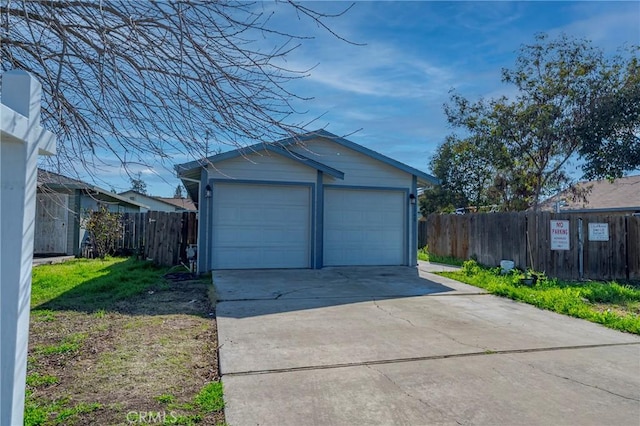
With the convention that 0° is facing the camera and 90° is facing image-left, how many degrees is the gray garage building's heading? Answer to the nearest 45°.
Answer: approximately 0°

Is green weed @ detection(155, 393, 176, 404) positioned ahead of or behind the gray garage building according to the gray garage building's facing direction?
ahead

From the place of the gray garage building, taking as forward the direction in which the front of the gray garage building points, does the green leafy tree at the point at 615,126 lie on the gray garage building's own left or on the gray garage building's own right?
on the gray garage building's own left

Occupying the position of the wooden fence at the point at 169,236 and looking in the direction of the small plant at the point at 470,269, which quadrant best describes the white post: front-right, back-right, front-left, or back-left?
front-right

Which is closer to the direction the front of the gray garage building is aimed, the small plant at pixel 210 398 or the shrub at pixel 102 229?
the small plant

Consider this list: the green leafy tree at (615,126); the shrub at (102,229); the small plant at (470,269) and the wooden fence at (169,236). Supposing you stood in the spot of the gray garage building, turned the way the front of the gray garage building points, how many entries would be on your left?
2

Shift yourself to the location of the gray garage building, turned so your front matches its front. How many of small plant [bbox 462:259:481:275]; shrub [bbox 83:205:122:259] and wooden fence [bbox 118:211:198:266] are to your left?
1

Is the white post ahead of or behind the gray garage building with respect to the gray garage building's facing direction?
ahead

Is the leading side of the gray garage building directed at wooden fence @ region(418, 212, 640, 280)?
no

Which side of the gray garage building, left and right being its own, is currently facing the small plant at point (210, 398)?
front

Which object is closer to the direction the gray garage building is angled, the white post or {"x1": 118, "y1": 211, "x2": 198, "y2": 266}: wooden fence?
the white post

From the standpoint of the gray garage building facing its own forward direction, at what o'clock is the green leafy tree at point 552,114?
The green leafy tree is roughly at 8 o'clock from the gray garage building.

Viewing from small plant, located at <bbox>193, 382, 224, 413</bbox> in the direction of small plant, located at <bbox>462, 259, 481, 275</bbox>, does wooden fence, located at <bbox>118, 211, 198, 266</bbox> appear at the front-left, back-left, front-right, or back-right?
front-left

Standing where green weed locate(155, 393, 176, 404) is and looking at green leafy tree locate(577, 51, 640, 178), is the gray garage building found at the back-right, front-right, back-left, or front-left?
front-left

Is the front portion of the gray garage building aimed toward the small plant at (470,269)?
no

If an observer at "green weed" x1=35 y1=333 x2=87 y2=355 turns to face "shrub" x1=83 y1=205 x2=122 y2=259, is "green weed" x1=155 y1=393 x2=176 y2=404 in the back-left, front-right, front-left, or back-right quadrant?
back-right
